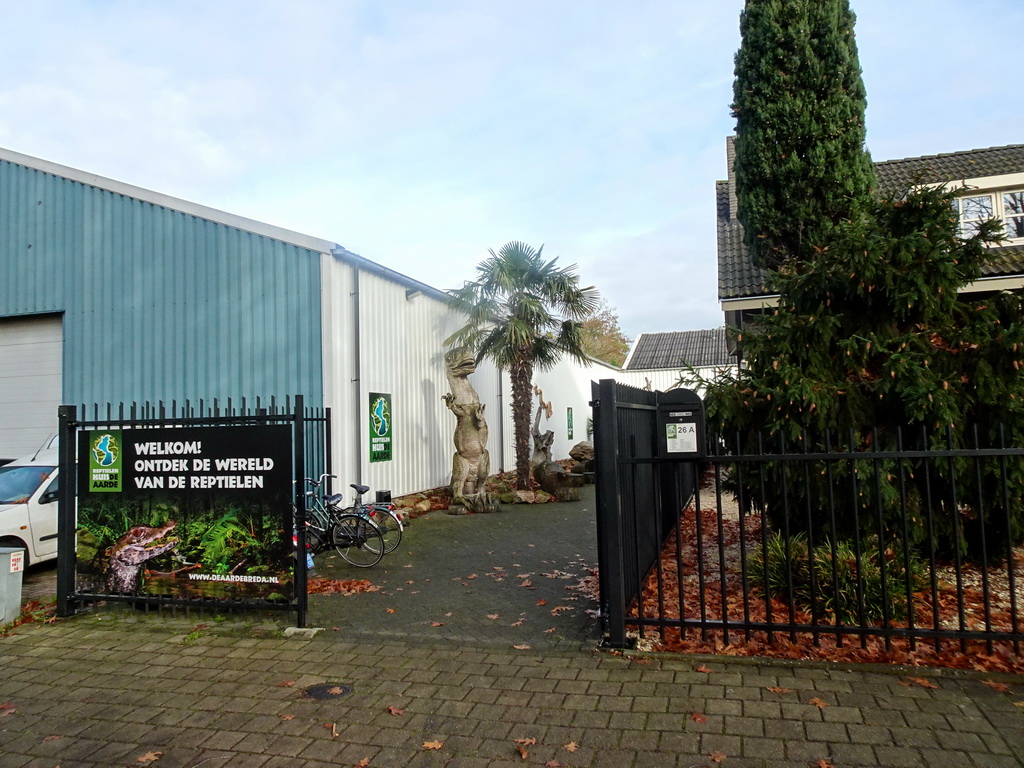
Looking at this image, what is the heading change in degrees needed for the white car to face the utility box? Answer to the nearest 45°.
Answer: approximately 45° to its left

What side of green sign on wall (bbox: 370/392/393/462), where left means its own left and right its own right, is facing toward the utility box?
right

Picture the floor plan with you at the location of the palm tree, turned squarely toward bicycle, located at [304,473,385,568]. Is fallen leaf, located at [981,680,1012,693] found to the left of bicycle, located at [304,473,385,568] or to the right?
left

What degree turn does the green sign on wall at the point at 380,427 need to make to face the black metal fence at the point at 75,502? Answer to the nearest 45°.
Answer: approximately 90° to its right

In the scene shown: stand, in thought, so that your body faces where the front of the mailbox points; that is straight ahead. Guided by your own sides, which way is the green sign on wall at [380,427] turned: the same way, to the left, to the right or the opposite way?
to the left

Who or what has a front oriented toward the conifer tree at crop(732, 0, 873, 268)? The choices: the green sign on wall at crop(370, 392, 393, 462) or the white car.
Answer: the green sign on wall

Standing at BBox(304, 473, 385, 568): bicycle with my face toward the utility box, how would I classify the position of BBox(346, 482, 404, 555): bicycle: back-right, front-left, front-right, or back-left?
back-right

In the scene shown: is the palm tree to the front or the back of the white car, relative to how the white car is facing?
to the back

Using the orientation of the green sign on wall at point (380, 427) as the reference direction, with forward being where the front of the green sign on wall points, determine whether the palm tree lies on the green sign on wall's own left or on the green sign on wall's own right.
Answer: on the green sign on wall's own left

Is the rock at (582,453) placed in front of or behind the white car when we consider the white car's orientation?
behind

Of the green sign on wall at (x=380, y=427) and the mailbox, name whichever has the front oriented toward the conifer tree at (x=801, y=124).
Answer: the green sign on wall

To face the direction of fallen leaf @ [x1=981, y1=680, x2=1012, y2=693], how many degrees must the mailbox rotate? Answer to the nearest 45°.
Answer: approximately 90° to its left

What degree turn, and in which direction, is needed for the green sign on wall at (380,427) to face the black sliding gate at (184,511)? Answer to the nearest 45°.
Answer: approximately 45° to its right

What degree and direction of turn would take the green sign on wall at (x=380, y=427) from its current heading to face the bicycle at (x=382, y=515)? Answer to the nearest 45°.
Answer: approximately 45° to its right

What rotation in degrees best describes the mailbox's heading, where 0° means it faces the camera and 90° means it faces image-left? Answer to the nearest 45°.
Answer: approximately 0°

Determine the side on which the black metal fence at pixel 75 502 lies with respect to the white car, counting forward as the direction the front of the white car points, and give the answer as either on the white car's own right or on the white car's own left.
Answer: on the white car's own left
